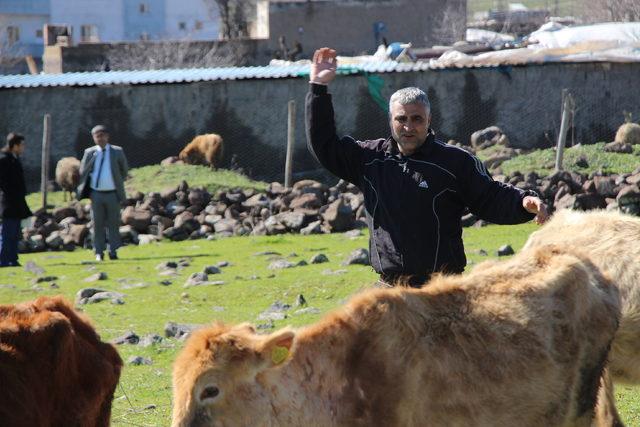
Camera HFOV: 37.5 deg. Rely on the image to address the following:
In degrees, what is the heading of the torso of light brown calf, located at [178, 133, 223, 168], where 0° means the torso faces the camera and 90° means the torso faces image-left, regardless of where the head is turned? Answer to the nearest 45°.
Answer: approximately 90°

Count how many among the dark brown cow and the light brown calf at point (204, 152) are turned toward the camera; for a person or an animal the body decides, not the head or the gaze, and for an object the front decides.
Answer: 0

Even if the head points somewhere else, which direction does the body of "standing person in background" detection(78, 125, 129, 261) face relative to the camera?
toward the camera

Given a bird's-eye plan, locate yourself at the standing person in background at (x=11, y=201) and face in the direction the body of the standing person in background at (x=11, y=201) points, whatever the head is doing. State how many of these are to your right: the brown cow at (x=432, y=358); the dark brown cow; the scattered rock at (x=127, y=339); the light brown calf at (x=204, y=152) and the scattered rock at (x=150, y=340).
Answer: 4

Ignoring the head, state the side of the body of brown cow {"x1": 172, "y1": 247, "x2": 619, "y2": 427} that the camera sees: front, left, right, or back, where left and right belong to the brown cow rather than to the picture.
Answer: left

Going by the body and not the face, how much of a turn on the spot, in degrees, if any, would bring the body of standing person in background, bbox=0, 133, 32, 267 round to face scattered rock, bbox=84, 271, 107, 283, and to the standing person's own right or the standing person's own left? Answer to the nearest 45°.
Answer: approximately 45° to the standing person's own right

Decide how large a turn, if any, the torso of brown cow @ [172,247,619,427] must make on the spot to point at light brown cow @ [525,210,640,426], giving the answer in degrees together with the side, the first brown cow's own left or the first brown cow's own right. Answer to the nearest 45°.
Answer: approximately 135° to the first brown cow's own right

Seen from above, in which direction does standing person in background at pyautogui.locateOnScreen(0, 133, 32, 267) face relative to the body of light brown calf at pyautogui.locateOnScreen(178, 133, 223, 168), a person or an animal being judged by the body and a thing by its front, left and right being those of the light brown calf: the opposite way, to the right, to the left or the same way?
the opposite way
